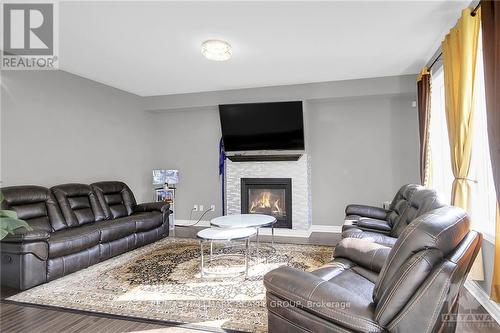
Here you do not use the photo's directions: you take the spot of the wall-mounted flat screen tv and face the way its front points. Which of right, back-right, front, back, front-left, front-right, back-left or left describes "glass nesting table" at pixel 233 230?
front

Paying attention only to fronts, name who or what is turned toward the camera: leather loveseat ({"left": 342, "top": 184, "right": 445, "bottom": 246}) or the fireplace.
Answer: the fireplace

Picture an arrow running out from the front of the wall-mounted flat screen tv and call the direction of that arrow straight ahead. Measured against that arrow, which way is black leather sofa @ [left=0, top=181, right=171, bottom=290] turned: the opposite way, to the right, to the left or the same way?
to the left

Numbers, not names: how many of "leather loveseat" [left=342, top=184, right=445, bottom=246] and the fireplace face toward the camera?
1

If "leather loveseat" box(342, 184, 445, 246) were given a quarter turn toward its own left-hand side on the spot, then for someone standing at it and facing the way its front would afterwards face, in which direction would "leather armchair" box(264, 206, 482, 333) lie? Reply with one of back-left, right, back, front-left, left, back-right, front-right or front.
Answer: front

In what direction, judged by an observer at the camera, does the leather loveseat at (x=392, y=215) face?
facing to the left of the viewer

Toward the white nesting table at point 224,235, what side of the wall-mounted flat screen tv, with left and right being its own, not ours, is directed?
front

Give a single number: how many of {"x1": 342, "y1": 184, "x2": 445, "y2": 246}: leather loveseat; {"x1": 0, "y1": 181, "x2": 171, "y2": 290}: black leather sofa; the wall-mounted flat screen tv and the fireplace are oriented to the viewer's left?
1

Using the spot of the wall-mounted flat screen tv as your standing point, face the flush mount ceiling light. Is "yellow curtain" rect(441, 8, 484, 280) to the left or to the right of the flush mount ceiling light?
left

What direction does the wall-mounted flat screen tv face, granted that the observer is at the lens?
facing the viewer

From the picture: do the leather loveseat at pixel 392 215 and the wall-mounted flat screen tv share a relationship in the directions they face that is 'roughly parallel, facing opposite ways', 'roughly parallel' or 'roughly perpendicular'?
roughly perpendicular

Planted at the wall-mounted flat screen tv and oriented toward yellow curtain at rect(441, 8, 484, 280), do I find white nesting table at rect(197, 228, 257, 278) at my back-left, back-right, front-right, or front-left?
front-right

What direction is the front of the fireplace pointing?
toward the camera

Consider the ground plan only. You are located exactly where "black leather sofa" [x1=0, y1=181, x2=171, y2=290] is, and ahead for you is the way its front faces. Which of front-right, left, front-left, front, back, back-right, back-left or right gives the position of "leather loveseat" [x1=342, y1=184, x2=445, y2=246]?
front

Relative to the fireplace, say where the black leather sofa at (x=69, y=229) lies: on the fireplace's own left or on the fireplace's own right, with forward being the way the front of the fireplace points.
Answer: on the fireplace's own right

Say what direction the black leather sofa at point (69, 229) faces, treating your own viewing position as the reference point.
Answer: facing the viewer and to the right of the viewer
